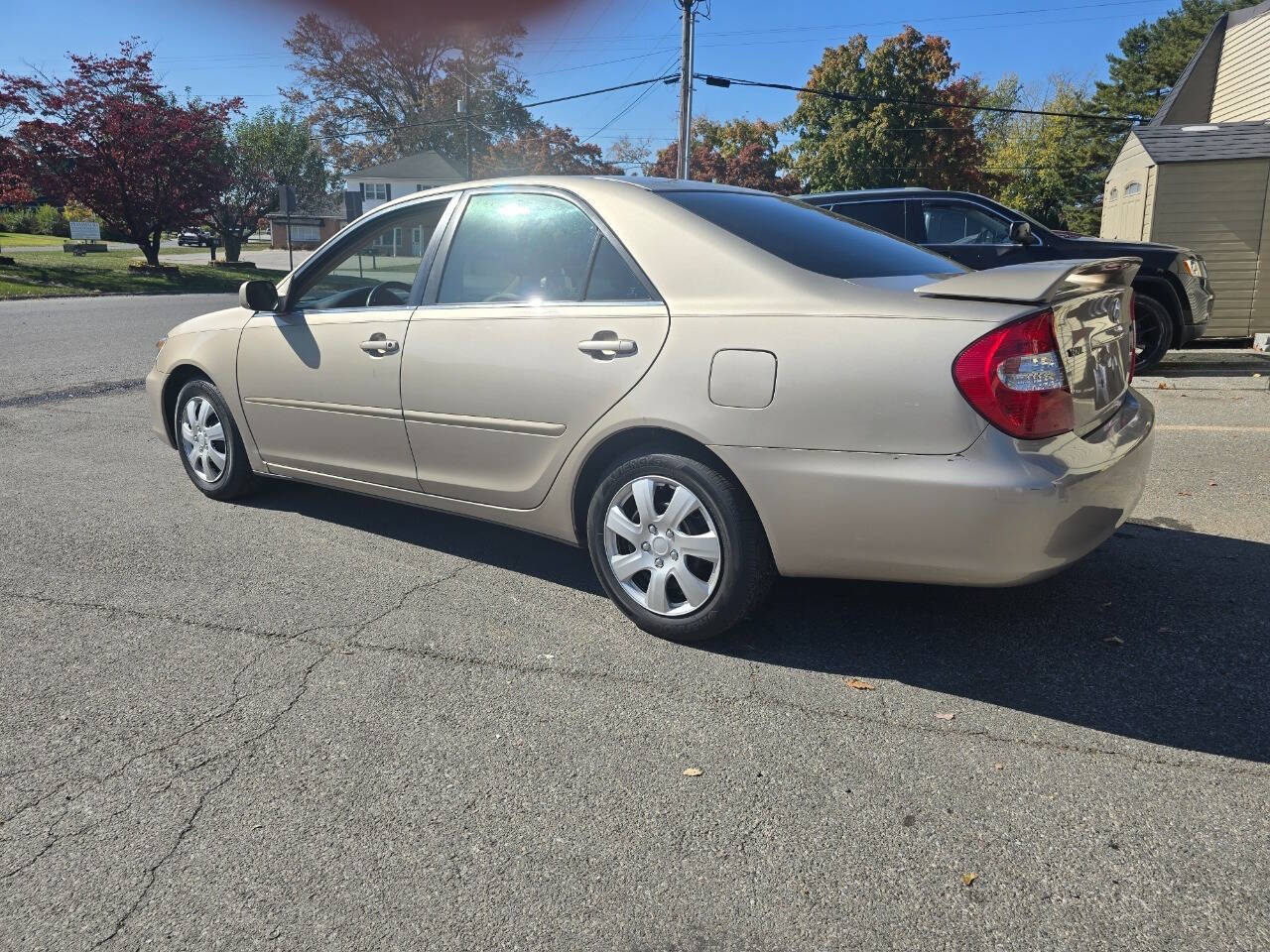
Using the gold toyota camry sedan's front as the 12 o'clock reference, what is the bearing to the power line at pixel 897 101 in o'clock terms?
The power line is roughly at 2 o'clock from the gold toyota camry sedan.

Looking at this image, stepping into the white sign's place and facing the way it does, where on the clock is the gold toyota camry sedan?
The gold toyota camry sedan is roughly at 12 o'clock from the white sign.

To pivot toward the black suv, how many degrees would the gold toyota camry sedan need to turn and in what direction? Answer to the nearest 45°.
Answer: approximately 90° to its right

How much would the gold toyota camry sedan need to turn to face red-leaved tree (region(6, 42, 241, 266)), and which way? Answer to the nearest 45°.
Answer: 0° — it already faces it

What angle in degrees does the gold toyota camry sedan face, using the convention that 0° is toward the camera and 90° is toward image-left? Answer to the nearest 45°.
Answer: approximately 135°

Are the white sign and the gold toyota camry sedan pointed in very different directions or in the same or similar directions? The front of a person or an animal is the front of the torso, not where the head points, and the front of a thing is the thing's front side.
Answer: very different directions

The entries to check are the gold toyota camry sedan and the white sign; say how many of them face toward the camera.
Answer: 1

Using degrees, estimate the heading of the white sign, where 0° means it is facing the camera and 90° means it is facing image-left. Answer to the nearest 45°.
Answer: approximately 0°
